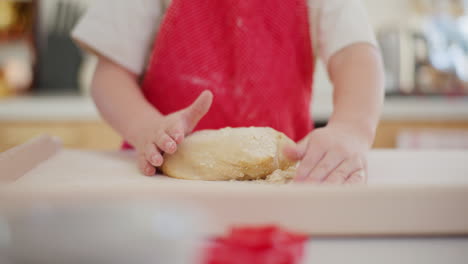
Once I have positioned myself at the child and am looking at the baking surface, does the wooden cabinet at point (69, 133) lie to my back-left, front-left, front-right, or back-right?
back-right

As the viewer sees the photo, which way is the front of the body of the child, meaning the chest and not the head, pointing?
toward the camera

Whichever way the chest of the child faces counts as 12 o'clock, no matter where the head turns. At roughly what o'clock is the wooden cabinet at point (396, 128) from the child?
The wooden cabinet is roughly at 7 o'clock from the child.

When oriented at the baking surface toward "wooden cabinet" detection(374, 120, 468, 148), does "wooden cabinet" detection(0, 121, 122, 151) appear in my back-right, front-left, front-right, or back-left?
front-left

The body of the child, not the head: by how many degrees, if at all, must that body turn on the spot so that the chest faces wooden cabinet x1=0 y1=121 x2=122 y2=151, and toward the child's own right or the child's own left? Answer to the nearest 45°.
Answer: approximately 135° to the child's own right
